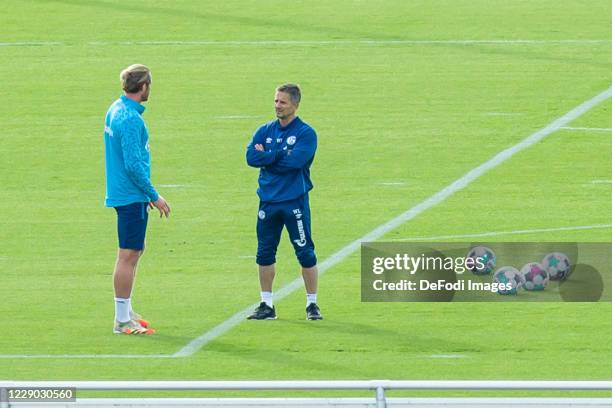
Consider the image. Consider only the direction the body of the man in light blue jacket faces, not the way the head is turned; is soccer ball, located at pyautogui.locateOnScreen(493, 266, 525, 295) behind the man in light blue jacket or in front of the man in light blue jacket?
in front

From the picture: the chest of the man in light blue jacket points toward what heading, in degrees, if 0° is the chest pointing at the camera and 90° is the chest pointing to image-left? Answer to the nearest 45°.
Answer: approximately 270°

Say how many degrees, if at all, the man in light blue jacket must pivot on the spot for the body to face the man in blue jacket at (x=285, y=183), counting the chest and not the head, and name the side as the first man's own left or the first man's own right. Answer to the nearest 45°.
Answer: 0° — they already face them

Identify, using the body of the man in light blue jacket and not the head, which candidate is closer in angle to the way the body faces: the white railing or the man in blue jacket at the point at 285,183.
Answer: the man in blue jacket

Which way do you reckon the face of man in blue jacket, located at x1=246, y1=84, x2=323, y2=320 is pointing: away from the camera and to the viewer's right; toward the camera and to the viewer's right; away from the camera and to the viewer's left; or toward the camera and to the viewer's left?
toward the camera and to the viewer's left

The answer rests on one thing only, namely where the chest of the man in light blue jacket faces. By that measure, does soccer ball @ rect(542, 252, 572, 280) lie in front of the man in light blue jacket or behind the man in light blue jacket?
in front

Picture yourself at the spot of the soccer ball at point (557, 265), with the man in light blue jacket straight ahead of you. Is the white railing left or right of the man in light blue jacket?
left

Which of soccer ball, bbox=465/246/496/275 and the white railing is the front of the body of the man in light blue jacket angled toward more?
the soccer ball

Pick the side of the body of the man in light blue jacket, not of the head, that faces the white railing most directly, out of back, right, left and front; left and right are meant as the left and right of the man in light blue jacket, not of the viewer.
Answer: right
